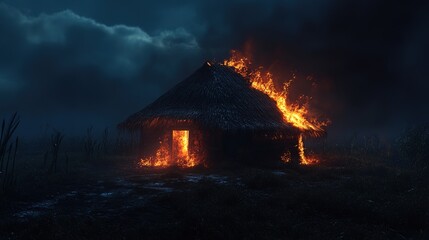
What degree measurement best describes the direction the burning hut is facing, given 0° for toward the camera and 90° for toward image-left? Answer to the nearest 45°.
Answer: approximately 45°
